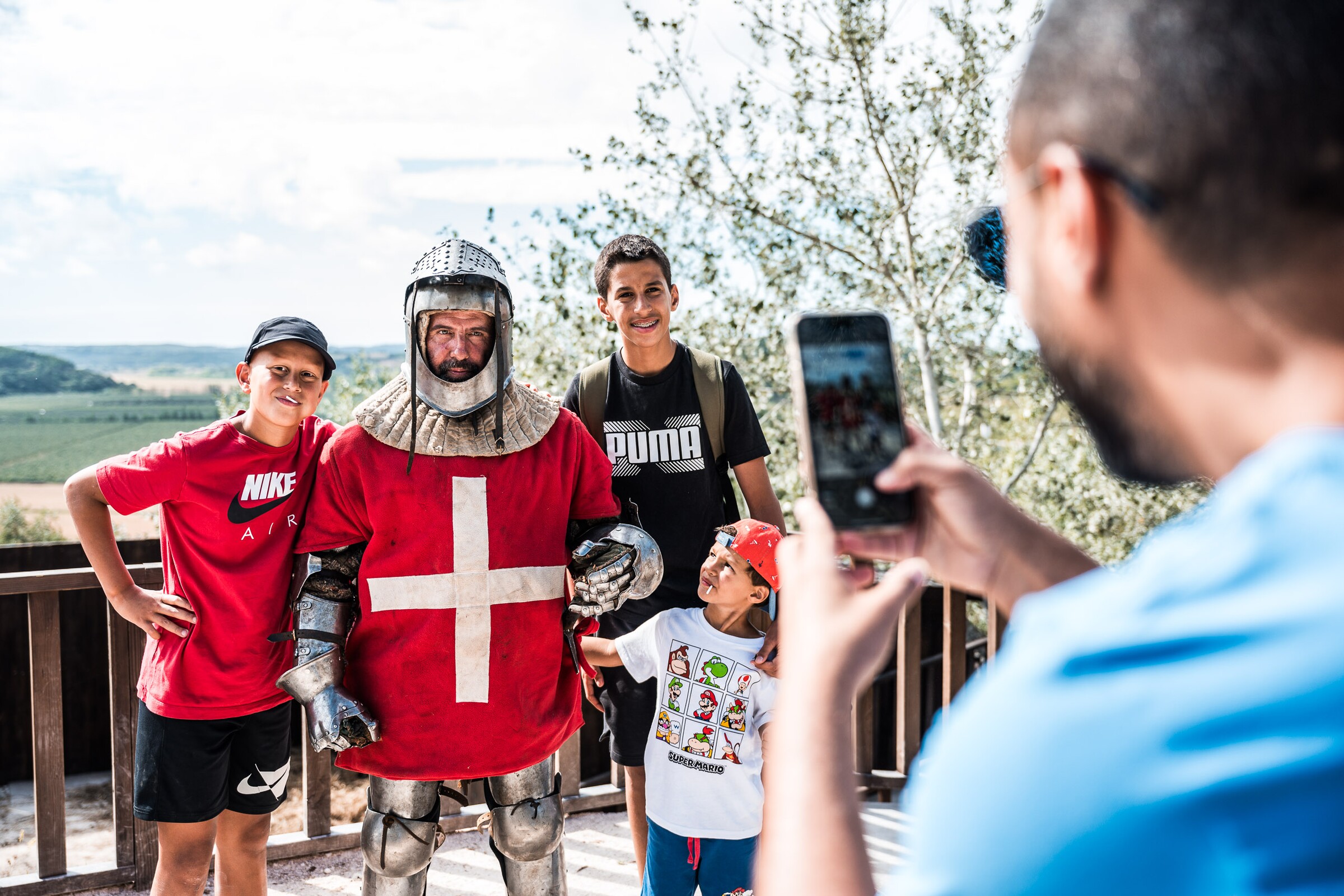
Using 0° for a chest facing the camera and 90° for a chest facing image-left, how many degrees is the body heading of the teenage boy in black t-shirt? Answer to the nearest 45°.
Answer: approximately 0°

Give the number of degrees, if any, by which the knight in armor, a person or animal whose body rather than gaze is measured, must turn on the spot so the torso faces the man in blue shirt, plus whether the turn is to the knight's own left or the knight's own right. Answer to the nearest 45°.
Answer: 0° — they already face them

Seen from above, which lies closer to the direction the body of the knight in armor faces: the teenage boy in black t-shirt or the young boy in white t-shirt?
the young boy in white t-shirt

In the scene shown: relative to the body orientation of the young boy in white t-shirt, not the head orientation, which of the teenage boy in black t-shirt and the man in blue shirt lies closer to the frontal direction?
the man in blue shirt

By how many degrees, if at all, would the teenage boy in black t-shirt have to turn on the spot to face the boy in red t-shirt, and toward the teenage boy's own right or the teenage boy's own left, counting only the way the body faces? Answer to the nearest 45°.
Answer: approximately 45° to the teenage boy's own right

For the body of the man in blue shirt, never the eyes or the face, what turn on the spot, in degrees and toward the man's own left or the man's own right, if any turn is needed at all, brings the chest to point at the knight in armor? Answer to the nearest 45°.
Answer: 0° — they already face them
